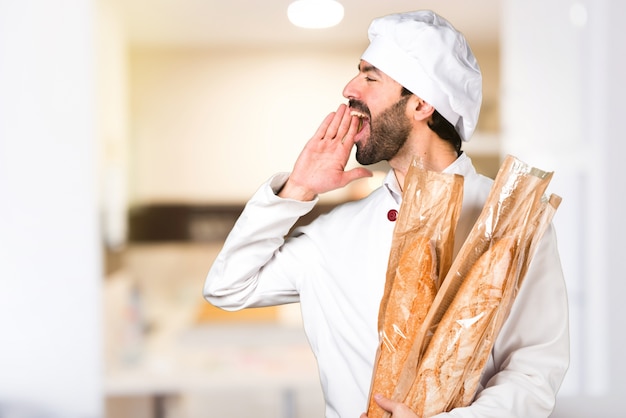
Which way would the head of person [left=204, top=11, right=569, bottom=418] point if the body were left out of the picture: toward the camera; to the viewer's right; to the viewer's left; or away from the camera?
to the viewer's left

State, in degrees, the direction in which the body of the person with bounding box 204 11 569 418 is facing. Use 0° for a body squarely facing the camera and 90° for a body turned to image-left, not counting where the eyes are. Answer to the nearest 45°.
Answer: approximately 45°
